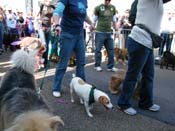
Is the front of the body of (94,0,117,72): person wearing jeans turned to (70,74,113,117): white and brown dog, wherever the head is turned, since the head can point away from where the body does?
yes

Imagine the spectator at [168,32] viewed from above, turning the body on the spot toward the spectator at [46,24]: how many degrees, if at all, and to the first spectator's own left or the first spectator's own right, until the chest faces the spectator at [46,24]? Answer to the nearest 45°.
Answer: approximately 45° to the first spectator's own right
